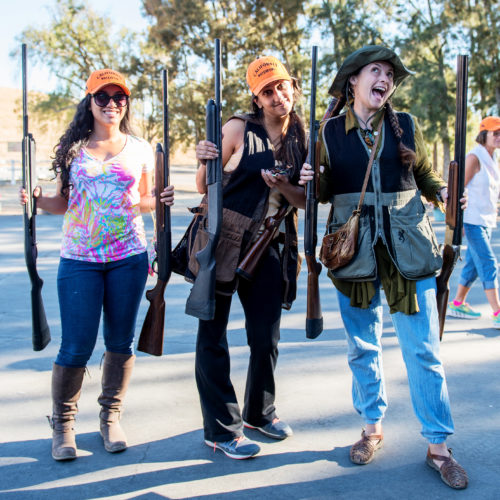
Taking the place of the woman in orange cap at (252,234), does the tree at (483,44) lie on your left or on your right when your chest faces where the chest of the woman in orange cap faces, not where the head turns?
on your left

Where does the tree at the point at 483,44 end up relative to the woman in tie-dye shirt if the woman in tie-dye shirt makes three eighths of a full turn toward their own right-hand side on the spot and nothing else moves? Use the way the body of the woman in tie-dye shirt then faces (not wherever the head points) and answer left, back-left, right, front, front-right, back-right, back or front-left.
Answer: right

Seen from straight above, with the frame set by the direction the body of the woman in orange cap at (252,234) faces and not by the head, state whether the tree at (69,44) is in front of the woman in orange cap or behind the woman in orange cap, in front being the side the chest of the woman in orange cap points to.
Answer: behind

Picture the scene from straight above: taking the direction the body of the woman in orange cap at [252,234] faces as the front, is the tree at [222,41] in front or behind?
behind

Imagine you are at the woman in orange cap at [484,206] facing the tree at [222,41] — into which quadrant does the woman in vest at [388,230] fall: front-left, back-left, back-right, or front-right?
back-left

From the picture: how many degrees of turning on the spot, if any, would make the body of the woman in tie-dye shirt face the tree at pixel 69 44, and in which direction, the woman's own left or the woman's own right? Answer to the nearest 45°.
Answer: approximately 180°

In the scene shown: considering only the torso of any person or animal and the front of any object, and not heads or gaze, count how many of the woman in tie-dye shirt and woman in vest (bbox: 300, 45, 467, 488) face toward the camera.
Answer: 2

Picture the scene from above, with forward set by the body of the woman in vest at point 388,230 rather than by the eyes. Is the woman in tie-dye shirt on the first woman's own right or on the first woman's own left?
on the first woman's own right

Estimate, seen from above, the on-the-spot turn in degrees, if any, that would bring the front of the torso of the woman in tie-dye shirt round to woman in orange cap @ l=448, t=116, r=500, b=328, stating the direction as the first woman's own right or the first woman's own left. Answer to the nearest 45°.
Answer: approximately 135° to the first woman's own left

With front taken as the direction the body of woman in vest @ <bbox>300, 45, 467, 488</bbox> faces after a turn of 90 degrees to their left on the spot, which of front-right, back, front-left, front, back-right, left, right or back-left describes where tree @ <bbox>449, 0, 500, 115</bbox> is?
left
